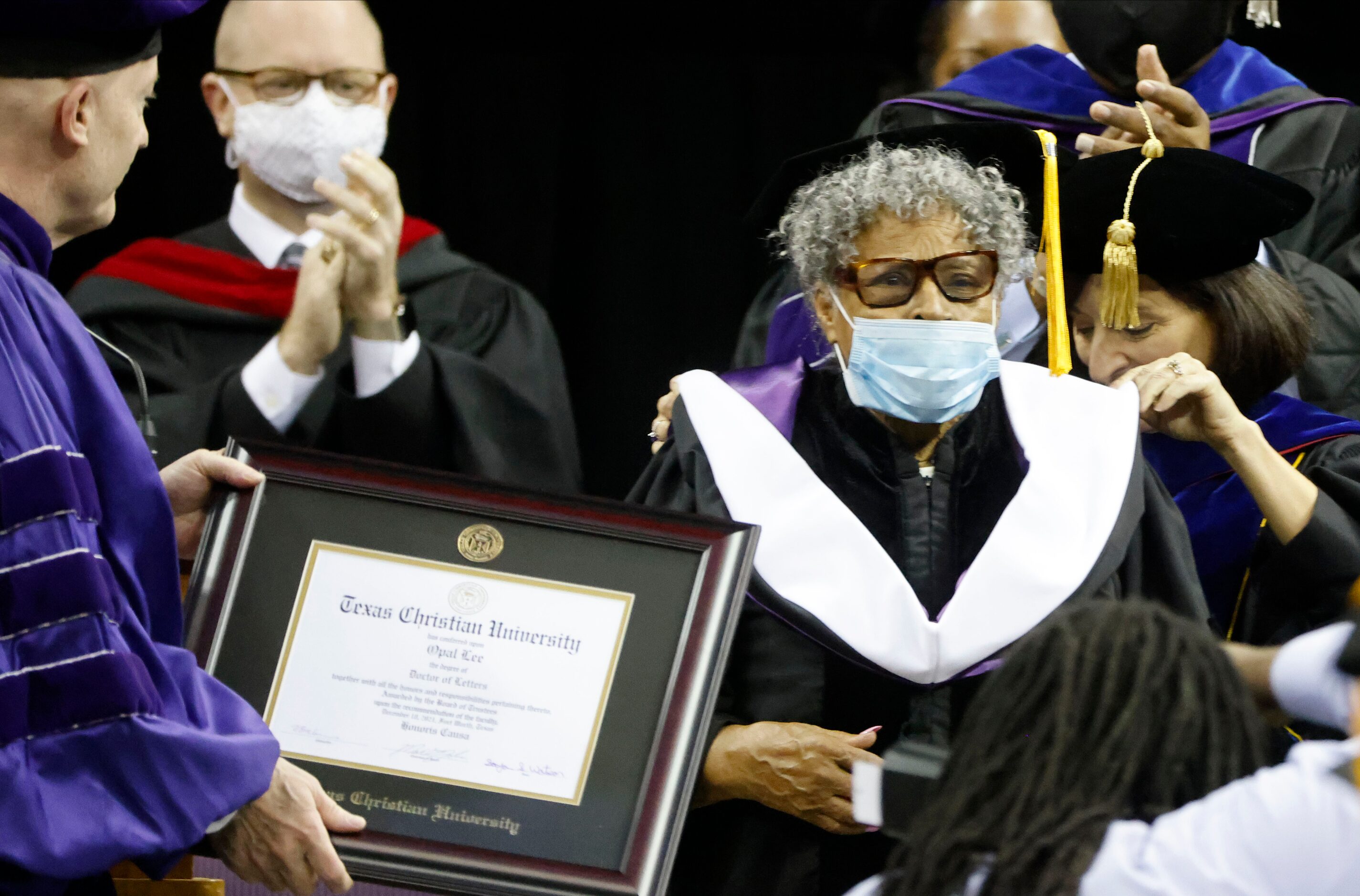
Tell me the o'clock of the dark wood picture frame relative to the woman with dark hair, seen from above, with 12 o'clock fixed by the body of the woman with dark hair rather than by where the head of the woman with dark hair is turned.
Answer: The dark wood picture frame is roughly at 12 o'clock from the woman with dark hair.

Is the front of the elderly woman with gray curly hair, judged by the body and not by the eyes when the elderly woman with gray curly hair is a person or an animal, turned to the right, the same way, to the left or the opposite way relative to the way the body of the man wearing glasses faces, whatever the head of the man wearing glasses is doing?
the same way

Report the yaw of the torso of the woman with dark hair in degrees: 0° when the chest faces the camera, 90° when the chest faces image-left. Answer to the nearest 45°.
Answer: approximately 45°

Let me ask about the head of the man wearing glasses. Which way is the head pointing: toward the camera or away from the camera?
toward the camera

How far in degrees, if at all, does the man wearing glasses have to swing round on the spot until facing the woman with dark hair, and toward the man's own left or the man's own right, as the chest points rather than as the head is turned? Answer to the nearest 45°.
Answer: approximately 45° to the man's own left

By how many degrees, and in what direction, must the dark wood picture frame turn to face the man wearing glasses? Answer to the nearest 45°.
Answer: approximately 180°

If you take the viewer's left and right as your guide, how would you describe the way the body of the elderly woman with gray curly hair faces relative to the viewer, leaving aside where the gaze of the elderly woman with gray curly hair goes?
facing the viewer

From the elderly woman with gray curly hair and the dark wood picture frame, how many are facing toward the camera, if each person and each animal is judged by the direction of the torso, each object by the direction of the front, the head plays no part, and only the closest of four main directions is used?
2

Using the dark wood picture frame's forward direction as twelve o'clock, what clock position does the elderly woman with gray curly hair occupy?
The elderly woman with gray curly hair is roughly at 8 o'clock from the dark wood picture frame.

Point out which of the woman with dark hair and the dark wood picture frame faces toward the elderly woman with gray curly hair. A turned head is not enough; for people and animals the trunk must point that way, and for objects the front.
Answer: the woman with dark hair

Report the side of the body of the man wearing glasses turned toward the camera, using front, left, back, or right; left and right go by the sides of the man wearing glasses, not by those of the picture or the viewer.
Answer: front

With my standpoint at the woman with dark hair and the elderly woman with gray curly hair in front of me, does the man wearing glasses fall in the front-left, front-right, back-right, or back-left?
front-right

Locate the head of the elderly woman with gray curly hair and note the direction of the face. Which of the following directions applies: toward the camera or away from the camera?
toward the camera

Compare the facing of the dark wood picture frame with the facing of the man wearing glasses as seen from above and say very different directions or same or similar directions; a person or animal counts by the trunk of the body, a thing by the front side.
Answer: same or similar directions

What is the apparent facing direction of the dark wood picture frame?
toward the camera

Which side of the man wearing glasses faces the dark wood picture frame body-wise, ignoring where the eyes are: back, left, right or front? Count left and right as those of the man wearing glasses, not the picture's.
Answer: front

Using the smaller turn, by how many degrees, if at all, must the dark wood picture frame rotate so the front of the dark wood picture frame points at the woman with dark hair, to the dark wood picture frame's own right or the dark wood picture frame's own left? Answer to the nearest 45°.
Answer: approximately 135° to the dark wood picture frame's own left

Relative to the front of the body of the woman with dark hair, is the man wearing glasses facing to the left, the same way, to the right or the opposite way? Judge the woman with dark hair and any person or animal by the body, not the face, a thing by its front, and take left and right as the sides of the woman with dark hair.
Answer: to the left

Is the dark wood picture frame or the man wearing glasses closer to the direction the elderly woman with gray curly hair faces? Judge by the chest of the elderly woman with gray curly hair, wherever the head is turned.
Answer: the dark wood picture frame

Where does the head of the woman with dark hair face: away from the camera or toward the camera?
toward the camera
